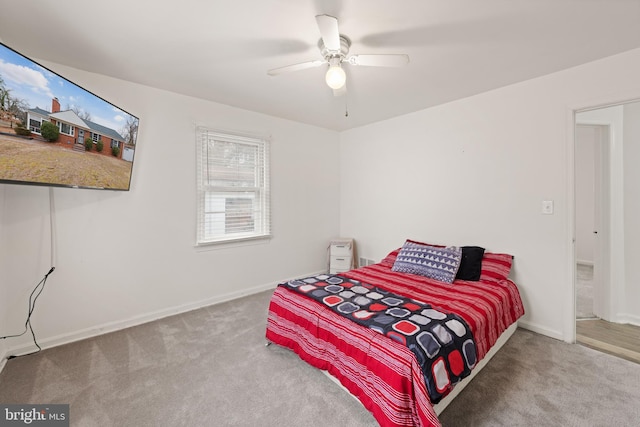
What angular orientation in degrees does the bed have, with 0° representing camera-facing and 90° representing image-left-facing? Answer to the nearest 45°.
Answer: approximately 45°

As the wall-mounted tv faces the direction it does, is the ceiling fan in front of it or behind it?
in front

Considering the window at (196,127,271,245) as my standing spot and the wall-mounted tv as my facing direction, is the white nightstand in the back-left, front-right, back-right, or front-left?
back-left

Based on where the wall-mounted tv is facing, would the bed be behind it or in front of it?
in front

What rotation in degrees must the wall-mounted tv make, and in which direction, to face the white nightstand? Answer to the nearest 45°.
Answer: approximately 45° to its left

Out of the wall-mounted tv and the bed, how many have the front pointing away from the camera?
0

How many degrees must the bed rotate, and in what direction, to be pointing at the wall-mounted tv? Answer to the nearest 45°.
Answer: approximately 45° to its right

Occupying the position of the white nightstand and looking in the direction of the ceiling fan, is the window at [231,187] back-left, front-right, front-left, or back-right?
front-right

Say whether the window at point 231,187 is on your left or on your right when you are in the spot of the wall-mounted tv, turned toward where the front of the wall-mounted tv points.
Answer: on your left
